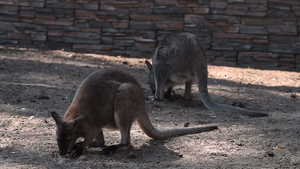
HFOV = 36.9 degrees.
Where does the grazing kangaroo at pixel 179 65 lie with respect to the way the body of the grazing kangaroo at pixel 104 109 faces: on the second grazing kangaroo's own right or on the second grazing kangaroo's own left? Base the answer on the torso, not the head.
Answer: on the second grazing kangaroo's own right

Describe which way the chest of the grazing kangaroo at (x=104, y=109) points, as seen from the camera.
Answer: to the viewer's left

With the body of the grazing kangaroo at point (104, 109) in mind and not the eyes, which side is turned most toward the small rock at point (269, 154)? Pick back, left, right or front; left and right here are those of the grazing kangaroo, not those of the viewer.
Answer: back
